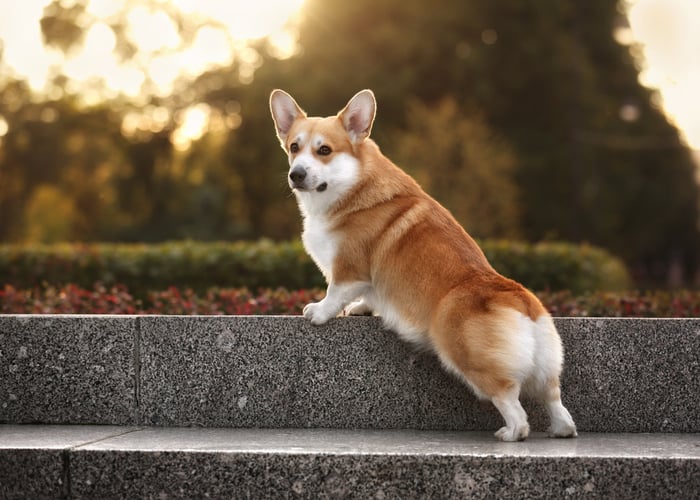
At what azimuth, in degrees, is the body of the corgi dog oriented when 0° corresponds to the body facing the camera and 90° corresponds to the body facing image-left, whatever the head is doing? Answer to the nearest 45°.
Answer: approximately 135°

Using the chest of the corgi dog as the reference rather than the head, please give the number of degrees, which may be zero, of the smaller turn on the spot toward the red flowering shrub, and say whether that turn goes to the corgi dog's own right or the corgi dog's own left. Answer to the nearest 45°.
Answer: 0° — it already faces it
